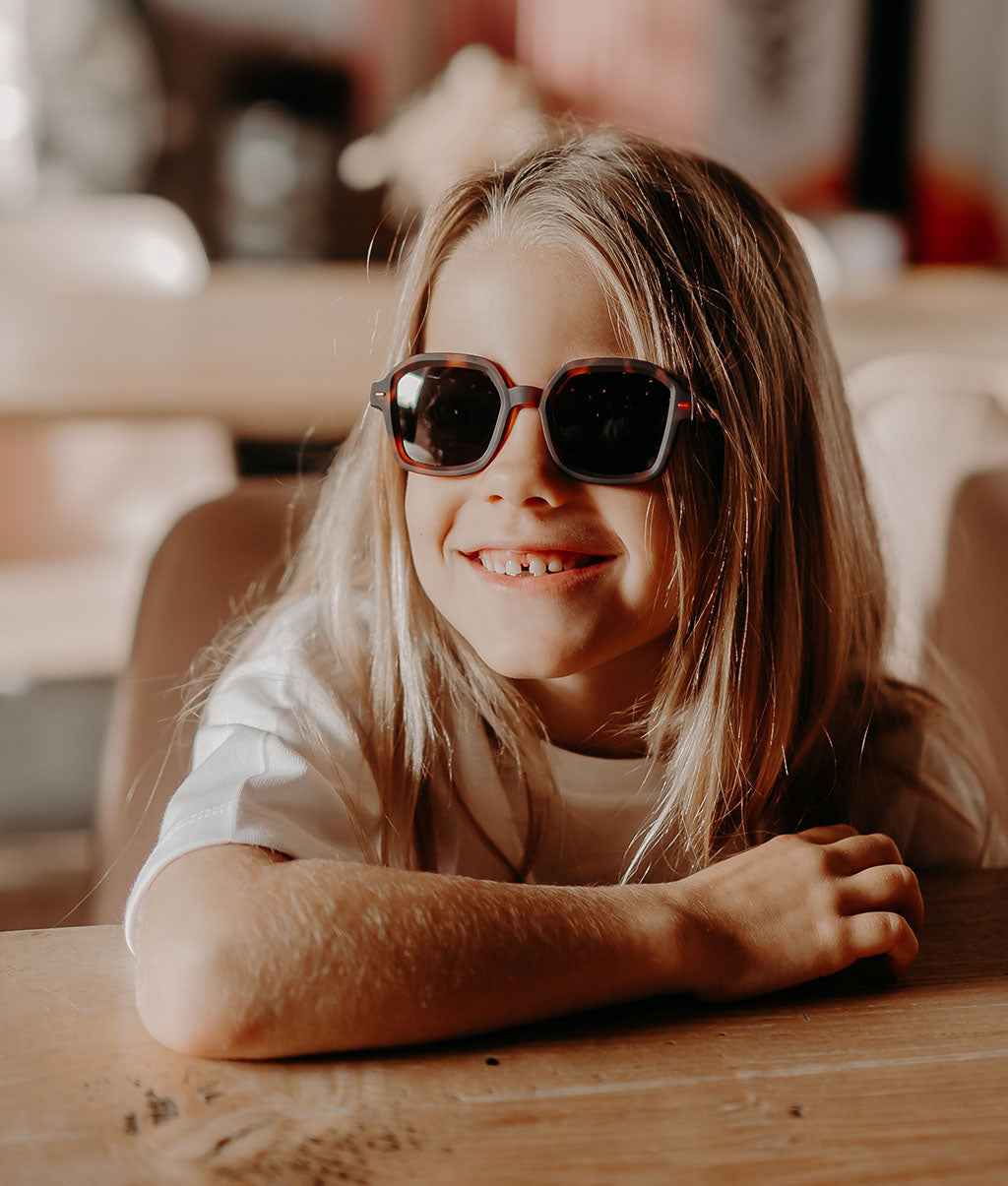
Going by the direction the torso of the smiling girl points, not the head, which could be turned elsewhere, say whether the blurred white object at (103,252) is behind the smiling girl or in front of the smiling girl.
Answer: behind

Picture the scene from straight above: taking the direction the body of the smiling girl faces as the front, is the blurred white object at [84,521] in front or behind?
behind

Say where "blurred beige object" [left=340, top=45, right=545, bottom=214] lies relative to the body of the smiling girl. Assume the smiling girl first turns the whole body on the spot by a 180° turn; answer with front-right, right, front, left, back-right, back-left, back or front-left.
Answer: front

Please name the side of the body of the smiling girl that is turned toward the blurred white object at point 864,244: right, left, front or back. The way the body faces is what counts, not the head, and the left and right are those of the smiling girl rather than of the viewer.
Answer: back

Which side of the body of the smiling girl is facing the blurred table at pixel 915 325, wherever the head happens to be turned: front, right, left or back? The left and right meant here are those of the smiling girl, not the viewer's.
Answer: back

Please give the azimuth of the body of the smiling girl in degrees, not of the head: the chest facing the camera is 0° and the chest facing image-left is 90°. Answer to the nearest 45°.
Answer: approximately 0°

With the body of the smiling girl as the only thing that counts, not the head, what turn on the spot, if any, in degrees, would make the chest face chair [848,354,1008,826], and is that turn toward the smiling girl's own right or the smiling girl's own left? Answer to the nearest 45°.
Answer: approximately 135° to the smiling girl's own left

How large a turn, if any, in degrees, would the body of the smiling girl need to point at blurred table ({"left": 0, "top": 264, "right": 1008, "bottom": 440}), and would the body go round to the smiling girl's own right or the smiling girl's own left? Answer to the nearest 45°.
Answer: approximately 180°
